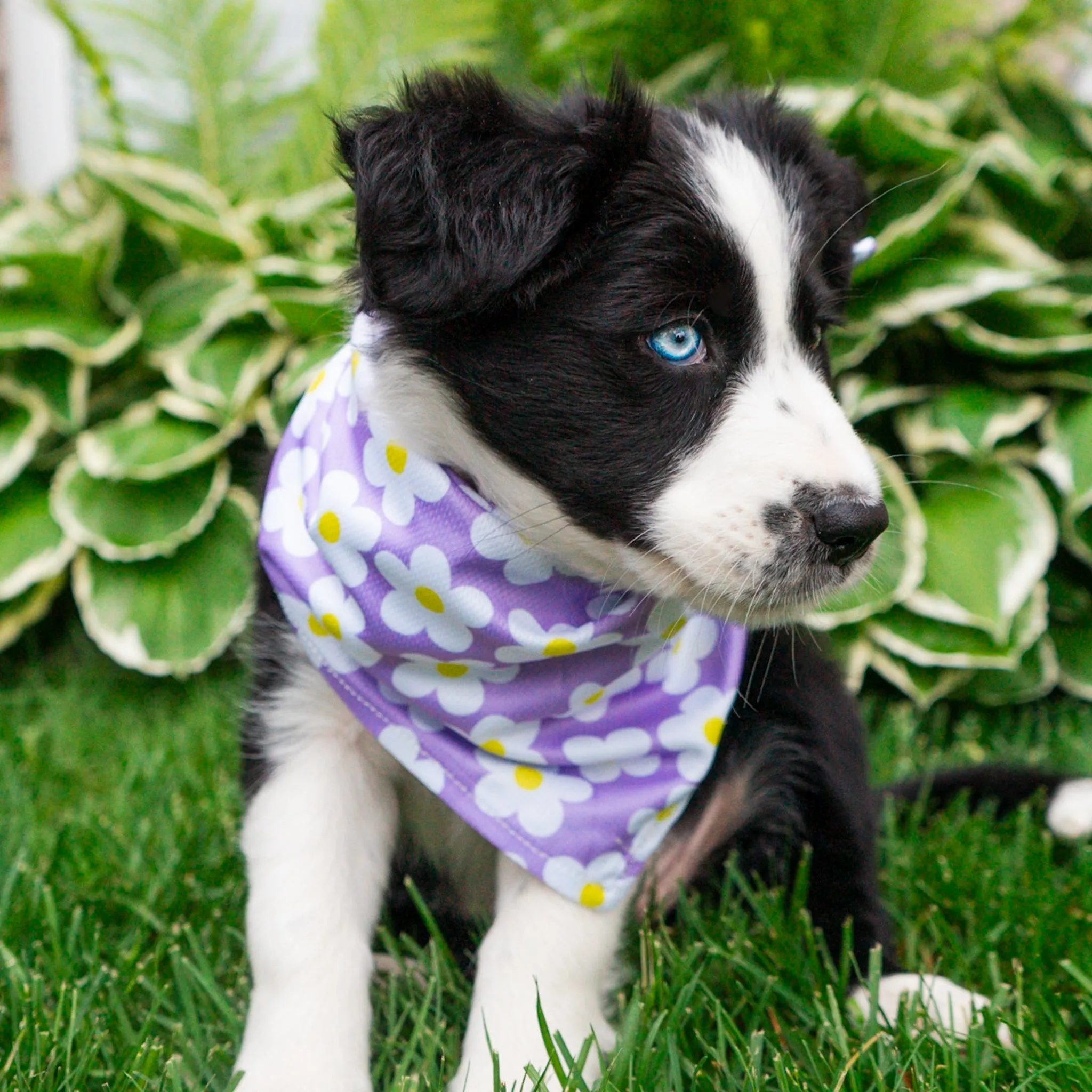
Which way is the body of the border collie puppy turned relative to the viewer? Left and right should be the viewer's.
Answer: facing the viewer

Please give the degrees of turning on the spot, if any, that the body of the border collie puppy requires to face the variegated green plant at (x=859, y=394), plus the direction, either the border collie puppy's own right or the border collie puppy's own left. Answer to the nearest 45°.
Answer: approximately 180°

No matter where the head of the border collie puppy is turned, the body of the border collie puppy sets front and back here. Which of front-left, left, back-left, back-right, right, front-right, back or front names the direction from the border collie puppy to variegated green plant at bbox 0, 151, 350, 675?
back-right
